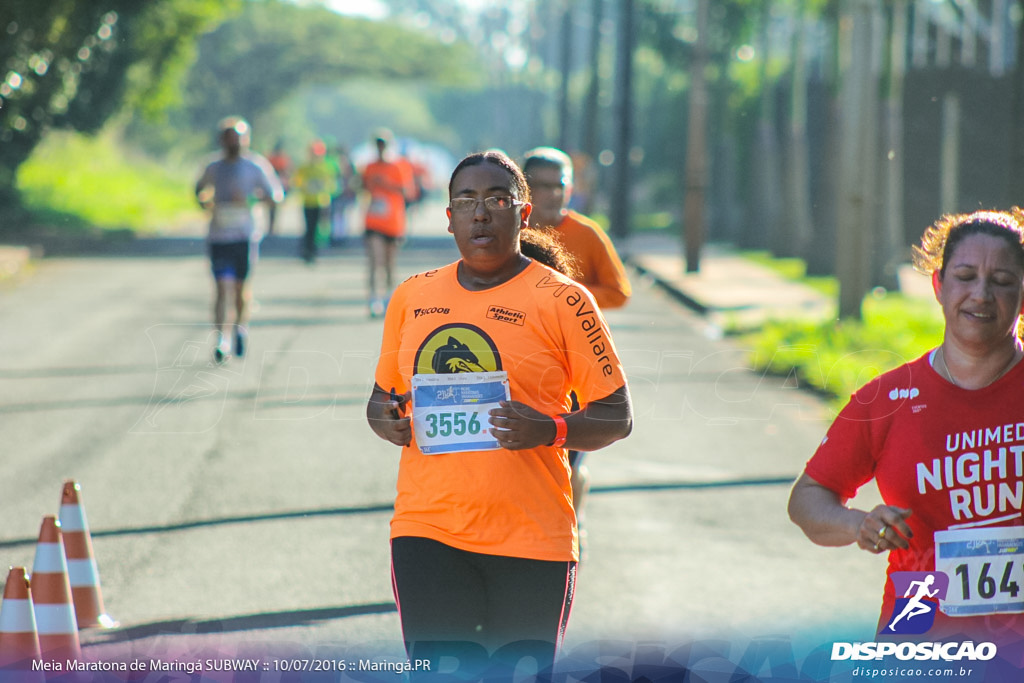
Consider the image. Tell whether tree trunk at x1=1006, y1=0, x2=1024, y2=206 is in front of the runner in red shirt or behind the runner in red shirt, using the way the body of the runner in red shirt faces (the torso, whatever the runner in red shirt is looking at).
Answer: behind

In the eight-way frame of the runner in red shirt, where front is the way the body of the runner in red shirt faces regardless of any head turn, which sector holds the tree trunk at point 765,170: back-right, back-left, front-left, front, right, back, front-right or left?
back

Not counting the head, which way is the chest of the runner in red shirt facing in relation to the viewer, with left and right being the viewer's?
facing the viewer

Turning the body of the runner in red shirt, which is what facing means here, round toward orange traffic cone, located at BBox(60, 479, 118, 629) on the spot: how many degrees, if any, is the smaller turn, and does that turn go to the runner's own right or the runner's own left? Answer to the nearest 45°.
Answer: approximately 135° to the runner's own right

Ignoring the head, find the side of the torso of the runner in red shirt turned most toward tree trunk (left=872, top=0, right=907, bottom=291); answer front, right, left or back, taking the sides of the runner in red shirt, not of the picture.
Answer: back

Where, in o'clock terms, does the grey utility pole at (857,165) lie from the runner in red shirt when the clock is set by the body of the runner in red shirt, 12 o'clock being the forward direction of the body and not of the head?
The grey utility pole is roughly at 6 o'clock from the runner in red shirt.

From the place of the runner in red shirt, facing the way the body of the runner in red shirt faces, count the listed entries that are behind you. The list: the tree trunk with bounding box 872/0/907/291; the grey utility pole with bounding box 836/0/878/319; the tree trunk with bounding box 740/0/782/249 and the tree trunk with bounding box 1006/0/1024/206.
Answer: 4

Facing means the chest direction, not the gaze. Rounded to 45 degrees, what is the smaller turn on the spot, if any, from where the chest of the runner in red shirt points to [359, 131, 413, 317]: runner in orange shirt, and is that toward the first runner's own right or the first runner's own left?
approximately 135° to the first runner's own right

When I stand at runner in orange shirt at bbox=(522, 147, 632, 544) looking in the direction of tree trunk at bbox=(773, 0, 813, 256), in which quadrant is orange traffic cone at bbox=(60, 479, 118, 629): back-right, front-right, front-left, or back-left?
back-left

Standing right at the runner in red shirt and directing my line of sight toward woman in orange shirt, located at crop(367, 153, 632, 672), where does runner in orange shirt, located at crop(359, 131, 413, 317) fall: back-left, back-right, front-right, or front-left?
front-right

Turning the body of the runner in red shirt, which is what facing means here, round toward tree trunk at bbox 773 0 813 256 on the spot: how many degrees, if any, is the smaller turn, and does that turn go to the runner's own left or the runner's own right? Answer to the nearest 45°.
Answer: approximately 180°

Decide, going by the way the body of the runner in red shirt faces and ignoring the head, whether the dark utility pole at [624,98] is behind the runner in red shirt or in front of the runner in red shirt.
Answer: behind
